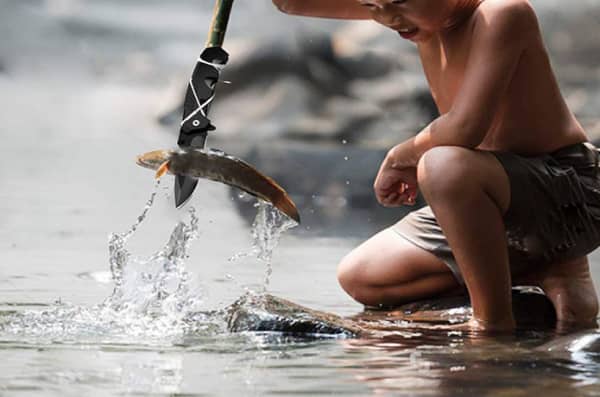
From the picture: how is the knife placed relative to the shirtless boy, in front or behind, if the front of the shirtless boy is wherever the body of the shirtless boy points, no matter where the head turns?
in front

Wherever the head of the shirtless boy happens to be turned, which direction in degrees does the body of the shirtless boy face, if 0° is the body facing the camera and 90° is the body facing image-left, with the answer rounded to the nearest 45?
approximately 45°

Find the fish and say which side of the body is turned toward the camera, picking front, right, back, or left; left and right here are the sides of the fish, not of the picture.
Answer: left

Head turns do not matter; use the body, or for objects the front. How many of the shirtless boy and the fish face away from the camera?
0

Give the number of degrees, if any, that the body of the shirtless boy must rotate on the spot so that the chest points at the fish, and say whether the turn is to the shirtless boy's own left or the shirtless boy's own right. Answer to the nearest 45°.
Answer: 0° — they already face it

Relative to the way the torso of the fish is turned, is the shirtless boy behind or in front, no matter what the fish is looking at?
behind
